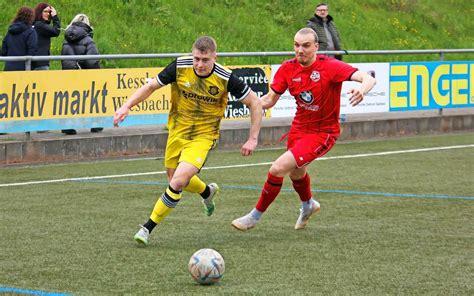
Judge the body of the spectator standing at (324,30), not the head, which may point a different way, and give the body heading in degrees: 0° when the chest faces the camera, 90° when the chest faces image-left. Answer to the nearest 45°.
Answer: approximately 0°

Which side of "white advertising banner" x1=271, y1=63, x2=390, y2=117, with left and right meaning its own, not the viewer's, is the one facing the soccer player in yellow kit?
front

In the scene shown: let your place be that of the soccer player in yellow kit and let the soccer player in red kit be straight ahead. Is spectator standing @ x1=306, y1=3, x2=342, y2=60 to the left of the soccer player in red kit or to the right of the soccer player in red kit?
left

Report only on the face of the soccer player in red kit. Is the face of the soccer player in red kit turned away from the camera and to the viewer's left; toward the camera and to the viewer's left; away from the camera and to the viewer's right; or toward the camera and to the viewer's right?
toward the camera and to the viewer's left

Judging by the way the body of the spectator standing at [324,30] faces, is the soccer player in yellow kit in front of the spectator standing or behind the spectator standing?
in front

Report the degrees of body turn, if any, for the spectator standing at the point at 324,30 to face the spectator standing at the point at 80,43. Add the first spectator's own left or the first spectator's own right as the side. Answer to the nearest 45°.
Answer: approximately 45° to the first spectator's own right

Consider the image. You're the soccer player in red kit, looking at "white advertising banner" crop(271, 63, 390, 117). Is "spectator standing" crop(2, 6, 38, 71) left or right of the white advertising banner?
left
